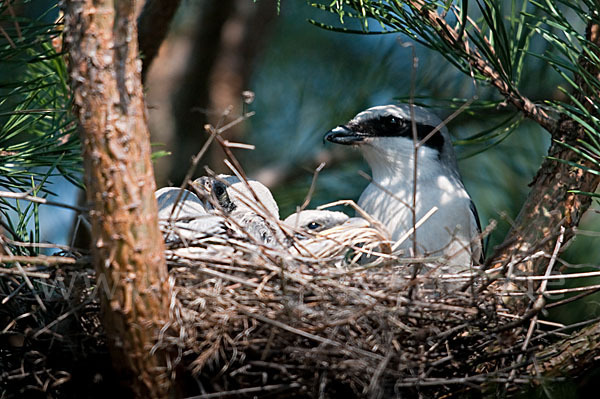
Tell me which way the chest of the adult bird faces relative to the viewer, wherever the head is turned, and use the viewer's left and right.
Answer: facing to the left of the viewer

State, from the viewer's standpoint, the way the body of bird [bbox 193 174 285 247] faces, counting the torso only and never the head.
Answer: to the viewer's left

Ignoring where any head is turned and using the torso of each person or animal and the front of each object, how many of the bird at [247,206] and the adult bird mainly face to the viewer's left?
2
